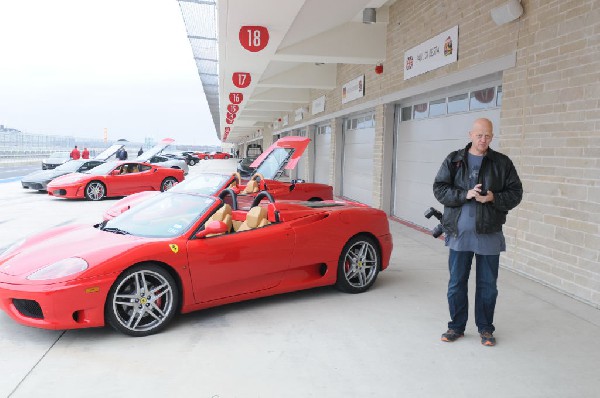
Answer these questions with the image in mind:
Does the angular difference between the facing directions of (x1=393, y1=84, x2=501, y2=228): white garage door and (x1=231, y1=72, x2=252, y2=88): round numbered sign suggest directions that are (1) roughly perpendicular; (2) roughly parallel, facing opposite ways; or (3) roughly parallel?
roughly perpendicular

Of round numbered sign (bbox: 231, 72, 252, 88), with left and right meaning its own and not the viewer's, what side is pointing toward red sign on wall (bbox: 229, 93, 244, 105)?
back

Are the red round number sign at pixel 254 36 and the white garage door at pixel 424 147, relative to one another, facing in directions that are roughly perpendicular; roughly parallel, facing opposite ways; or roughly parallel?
roughly perpendicular

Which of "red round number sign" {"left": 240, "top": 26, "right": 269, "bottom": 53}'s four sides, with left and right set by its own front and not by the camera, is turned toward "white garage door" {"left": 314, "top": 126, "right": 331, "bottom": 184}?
back

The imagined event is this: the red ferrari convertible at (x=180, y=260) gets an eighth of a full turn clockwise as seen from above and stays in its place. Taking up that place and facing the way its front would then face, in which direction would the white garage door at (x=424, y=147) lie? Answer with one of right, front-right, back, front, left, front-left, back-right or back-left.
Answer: back-right

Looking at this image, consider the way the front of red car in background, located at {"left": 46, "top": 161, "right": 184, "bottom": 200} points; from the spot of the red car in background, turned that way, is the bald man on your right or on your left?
on your left

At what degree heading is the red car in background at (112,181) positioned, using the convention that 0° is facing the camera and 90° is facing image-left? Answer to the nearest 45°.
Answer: approximately 45°

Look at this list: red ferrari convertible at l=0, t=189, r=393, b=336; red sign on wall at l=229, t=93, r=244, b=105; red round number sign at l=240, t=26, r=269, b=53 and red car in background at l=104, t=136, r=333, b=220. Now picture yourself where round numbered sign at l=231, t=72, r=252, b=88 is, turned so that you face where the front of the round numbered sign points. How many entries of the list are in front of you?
3

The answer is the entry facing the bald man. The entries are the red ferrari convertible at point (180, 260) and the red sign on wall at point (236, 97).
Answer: the red sign on wall

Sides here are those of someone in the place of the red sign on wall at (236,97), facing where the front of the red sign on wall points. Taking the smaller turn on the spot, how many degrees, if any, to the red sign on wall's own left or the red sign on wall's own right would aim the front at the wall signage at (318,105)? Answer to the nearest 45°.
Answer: approximately 45° to the red sign on wall's own left

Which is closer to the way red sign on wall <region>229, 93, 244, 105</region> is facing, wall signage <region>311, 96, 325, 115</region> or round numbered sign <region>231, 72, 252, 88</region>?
the round numbered sign

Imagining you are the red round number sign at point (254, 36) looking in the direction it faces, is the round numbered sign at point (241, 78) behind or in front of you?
behind

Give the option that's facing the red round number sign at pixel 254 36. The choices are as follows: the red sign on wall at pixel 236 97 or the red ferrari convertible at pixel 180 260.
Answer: the red sign on wall at pixel 236 97

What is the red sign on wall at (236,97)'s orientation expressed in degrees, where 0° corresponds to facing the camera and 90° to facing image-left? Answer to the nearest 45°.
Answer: approximately 0°

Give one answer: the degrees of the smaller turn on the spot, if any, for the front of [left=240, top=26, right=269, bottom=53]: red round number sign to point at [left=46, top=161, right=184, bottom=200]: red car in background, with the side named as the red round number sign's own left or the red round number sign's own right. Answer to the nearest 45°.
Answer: approximately 135° to the red round number sign's own right
